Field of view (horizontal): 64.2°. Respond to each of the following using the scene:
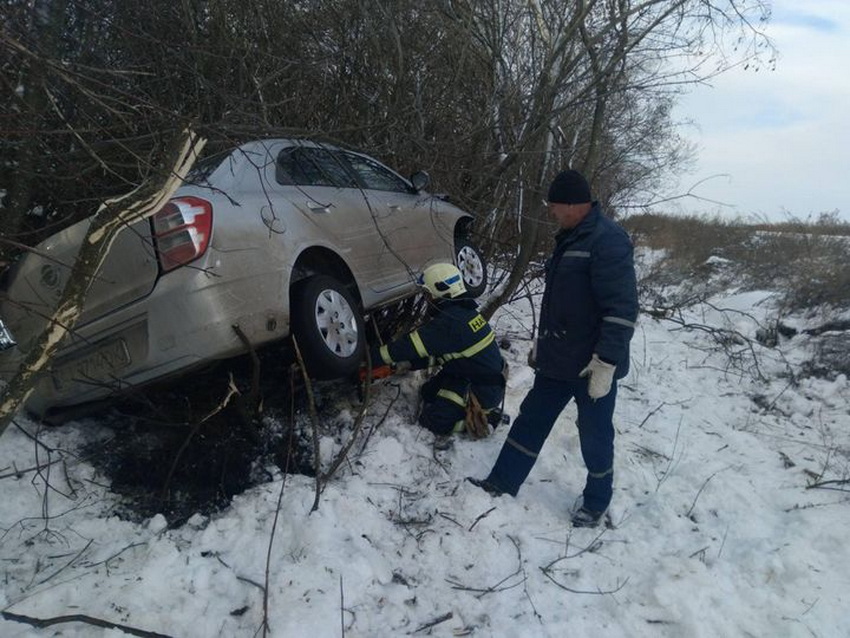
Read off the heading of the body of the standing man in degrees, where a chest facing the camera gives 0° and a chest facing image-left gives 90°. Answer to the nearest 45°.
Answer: approximately 45°

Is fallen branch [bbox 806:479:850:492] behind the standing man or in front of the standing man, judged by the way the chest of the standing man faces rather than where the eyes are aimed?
behind

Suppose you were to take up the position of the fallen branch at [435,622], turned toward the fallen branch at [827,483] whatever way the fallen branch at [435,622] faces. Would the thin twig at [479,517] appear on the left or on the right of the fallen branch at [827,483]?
left
